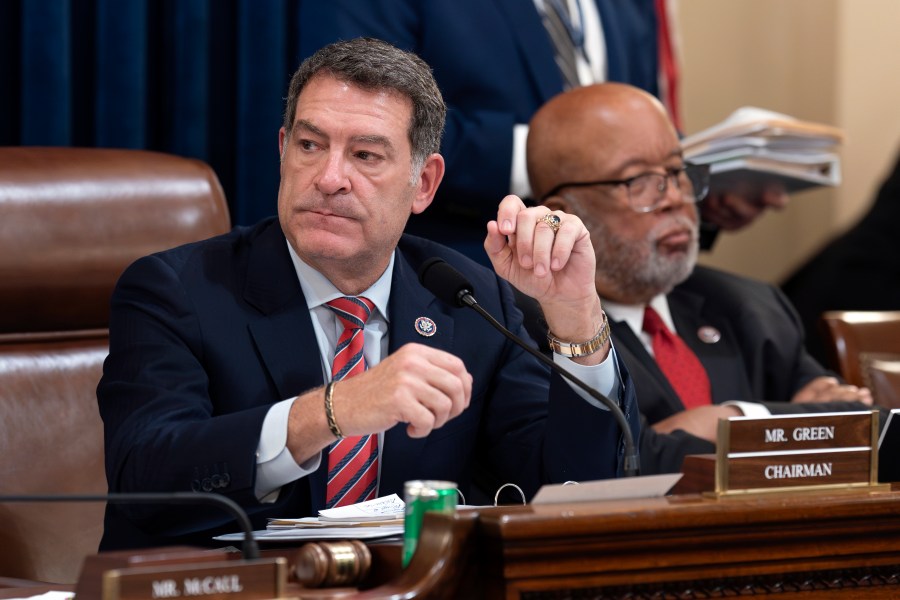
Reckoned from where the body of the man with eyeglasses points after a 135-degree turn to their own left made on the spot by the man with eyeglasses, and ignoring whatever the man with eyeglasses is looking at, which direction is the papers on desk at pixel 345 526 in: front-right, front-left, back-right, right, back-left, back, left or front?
back

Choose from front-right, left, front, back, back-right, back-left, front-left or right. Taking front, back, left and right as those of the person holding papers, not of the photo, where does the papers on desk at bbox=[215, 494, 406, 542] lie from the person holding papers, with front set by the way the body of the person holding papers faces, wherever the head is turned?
front-right

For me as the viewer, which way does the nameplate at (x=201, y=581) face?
facing the viewer

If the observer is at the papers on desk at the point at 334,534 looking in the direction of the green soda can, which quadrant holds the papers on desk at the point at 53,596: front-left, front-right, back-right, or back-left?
back-right

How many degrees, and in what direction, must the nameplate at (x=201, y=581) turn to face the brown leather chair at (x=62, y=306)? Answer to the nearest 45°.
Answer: approximately 180°

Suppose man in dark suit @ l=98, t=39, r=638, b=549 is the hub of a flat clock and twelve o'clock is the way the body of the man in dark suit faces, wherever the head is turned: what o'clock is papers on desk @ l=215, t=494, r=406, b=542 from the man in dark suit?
The papers on desk is roughly at 12 o'clock from the man in dark suit.

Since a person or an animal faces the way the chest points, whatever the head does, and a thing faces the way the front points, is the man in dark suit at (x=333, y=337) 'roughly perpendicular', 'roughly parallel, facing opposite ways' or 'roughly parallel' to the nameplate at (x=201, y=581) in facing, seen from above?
roughly parallel

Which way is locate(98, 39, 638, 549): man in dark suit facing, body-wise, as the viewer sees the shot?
toward the camera

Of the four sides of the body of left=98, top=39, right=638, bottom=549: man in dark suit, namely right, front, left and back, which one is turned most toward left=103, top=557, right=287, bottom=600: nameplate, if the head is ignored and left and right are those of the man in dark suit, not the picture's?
front

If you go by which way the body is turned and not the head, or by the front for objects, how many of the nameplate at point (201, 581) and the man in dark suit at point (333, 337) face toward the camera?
2
